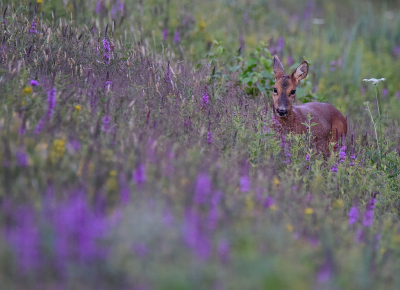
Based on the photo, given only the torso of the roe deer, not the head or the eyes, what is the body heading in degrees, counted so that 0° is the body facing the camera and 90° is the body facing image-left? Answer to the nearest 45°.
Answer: approximately 90°

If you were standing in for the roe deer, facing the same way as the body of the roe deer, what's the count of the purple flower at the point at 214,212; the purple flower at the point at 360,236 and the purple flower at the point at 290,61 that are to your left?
2

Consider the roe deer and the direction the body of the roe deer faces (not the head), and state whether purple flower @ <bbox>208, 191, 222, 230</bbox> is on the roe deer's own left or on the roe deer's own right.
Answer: on the roe deer's own left

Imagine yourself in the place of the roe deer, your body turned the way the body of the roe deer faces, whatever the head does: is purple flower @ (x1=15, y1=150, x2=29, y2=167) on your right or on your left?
on your left

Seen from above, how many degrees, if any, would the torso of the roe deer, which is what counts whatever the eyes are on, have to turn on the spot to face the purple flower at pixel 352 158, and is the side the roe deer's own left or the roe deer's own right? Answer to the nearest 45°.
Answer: approximately 135° to the roe deer's own left

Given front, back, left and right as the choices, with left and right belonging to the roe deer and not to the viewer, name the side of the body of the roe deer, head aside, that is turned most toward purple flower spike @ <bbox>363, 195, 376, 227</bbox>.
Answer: left

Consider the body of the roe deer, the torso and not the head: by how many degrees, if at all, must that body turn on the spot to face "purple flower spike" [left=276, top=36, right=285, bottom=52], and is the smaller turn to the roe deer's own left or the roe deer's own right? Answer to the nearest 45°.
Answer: approximately 90° to the roe deer's own right
